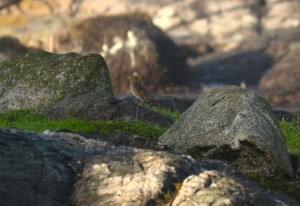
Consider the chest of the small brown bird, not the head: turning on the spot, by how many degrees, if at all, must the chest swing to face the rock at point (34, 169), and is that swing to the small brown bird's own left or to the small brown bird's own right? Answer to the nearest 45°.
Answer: approximately 90° to the small brown bird's own left

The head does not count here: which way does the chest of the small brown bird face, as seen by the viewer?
to the viewer's left

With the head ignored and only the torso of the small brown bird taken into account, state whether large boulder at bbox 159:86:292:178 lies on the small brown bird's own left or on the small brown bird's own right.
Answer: on the small brown bird's own left

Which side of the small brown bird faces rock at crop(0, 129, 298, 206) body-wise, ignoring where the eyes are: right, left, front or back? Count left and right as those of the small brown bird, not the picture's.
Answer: left

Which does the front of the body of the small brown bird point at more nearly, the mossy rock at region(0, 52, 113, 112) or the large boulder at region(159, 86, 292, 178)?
the mossy rock

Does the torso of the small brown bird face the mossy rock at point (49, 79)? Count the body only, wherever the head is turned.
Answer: yes
